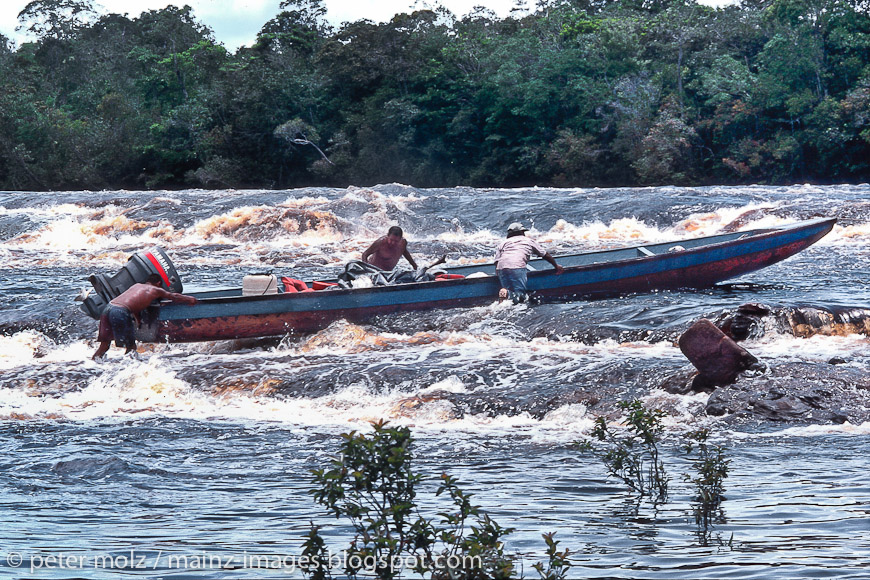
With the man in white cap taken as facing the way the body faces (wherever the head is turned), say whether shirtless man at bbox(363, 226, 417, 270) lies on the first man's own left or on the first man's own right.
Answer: on the first man's own left

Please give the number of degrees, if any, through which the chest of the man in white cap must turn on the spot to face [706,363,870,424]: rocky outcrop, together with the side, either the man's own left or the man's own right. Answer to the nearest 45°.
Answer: approximately 90° to the man's own right

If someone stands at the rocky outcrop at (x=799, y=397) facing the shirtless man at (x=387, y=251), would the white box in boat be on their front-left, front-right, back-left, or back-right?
front-left

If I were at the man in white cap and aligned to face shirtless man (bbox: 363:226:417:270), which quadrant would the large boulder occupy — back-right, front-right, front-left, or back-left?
back-left

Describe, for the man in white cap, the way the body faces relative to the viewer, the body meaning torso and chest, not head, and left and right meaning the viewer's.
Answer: facing away from the viewer and to the right of the viewer

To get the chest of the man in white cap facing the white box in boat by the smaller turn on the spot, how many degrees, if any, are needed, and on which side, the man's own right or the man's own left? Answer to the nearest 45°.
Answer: approximately 135° to the man's own left

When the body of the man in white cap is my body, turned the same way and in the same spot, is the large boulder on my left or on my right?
on my right

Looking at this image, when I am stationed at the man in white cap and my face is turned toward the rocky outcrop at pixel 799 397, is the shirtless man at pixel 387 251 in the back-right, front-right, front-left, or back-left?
back-right

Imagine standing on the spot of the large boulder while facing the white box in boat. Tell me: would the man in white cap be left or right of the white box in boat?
right

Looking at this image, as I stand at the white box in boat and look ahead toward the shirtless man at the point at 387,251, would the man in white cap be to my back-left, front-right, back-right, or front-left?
front-right
